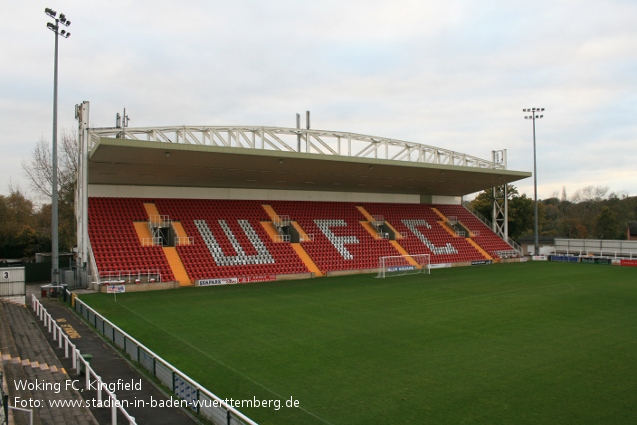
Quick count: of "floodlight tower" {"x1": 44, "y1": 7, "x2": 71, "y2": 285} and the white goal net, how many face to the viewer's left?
0

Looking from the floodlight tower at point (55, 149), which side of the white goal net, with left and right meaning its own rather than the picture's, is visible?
right

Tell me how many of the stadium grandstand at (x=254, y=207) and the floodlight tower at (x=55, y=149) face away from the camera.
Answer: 0

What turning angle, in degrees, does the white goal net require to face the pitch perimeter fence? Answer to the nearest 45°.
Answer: approximately 45° to its right

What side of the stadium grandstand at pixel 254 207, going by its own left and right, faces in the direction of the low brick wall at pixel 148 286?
right

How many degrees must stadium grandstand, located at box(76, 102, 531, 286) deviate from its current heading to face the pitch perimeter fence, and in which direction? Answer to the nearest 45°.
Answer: approximately 45° to its right

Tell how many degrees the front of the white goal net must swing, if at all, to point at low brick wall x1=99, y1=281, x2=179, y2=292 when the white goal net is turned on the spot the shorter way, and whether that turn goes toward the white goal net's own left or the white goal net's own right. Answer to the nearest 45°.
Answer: approximately 90° to the white goal net's own right

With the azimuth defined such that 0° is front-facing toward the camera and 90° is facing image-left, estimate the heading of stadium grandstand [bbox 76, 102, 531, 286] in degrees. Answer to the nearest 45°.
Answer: approximately 315°

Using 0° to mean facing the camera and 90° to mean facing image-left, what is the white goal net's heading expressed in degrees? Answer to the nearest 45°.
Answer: approximately 315°
